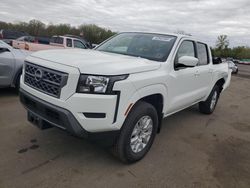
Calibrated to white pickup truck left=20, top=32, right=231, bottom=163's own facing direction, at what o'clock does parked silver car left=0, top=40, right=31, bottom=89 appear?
The parked silver car is roughly at 3 o'clock from the white pickup truck.

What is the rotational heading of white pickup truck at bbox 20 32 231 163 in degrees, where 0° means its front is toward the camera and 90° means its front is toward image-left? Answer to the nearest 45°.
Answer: approximately 45°
